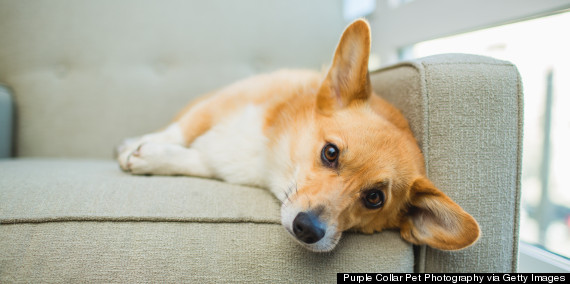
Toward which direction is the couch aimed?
toward the camera
